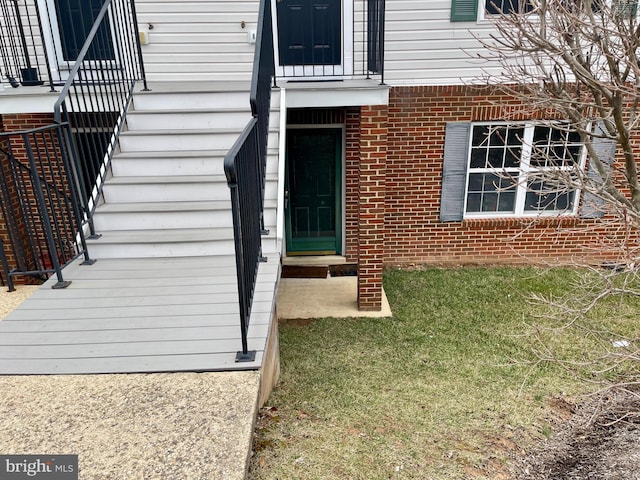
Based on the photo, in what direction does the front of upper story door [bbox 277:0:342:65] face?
toward the camera

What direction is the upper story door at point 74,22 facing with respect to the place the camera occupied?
facing the viewer

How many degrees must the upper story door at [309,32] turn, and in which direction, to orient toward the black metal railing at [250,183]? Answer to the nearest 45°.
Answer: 0° — it already faces it

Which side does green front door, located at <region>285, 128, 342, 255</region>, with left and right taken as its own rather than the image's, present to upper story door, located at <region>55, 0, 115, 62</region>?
right

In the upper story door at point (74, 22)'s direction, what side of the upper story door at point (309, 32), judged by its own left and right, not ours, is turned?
right

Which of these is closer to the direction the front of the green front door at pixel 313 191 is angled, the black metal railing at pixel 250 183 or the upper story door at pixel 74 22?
the black metal railing

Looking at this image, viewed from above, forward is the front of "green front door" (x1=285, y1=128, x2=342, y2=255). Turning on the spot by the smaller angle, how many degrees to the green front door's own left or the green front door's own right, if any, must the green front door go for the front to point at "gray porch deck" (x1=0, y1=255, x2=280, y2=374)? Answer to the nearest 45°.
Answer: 0° — it already faces it

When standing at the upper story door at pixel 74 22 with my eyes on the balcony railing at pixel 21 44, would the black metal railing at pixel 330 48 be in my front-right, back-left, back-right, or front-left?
back-left

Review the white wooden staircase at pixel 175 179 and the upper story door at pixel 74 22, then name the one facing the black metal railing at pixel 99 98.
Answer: the upper story door

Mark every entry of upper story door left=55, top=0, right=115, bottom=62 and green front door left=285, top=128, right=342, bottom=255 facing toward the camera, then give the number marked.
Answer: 2

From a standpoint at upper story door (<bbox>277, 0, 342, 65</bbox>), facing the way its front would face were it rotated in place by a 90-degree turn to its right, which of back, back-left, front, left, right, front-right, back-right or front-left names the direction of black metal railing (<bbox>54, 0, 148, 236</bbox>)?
front-left
